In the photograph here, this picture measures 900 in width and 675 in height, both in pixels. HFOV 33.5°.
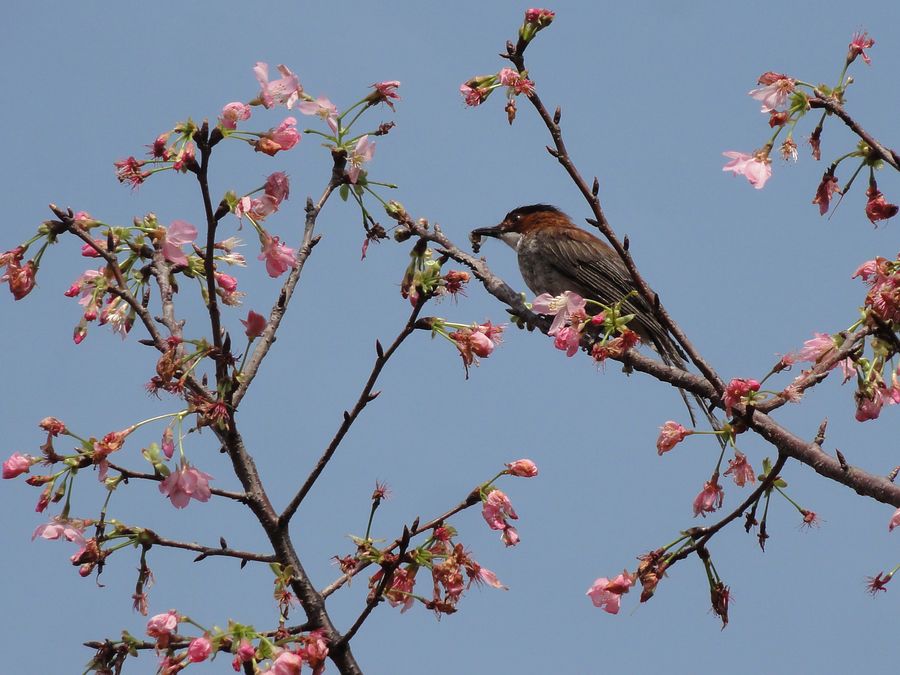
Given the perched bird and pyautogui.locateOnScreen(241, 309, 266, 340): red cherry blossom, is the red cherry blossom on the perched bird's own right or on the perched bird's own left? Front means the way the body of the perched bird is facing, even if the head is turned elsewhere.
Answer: on the perched bird's own left

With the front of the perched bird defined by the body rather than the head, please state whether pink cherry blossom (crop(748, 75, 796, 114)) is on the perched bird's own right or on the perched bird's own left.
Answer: on the perched bird's own left

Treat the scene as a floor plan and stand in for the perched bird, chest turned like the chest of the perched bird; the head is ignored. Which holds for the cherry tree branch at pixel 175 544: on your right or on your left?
on your left

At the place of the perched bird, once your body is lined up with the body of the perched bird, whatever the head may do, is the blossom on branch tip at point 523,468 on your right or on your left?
on your left

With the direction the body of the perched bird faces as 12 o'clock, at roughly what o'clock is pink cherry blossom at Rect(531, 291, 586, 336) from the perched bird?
The pink cherry blossom is roughly at 9 o'clock from the perched bird.

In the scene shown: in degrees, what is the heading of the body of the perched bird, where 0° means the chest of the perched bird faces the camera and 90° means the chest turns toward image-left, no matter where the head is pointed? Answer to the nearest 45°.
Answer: approximately 90°
